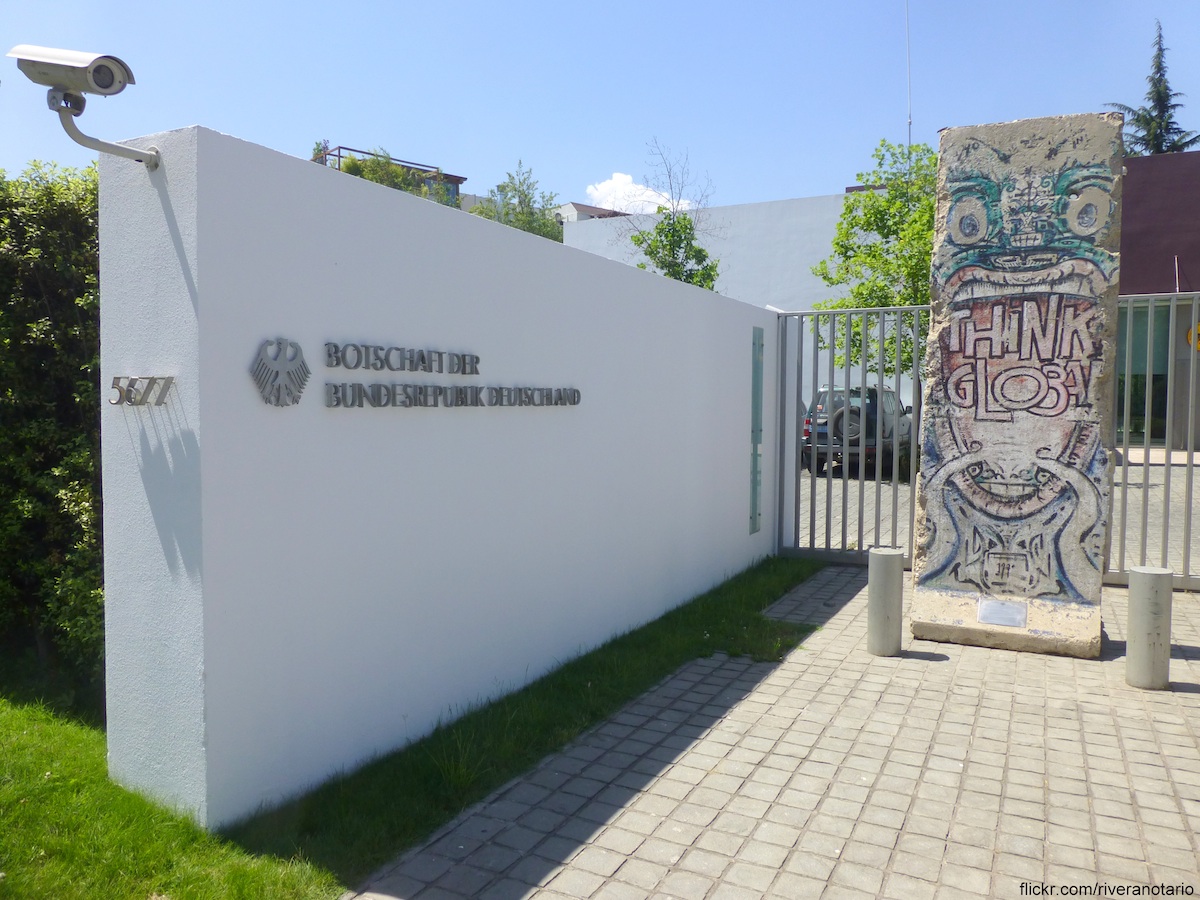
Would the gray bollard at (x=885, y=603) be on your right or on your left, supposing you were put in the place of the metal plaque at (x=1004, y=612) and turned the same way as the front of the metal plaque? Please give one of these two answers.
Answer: on your right

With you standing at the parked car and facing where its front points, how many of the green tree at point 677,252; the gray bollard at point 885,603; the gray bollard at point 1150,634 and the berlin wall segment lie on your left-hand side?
1

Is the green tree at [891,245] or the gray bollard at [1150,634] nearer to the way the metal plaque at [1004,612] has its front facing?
the gray bollard

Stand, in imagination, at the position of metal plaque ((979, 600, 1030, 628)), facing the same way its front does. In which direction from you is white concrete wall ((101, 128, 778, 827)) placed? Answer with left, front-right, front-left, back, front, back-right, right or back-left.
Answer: front-right

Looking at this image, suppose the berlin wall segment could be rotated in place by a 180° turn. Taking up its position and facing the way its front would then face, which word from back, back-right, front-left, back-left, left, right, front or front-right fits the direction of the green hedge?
back-left

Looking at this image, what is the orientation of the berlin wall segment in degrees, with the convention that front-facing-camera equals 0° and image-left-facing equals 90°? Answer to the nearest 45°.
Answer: approximately 0°

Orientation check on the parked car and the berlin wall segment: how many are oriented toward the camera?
1

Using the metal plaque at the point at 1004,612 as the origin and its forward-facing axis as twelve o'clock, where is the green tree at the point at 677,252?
The green tree is roughly at 5 o'clock from the metal plaque.

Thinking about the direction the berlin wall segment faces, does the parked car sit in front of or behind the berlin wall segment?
behind

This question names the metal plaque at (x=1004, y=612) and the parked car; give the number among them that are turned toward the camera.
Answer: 1

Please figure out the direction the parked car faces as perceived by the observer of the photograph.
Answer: facing away from the viewer and to the right of the viewer

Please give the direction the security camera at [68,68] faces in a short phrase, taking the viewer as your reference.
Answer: facing the viewer and to the right of the viewer

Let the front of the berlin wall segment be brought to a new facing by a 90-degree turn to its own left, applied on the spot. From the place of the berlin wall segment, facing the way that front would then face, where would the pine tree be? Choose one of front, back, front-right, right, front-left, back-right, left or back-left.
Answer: left

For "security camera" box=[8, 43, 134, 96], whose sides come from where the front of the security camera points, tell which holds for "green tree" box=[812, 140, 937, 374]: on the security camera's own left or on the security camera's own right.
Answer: on the security camera's own left

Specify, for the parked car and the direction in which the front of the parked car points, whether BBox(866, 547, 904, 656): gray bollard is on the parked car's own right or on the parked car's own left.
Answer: on the parked car's own right

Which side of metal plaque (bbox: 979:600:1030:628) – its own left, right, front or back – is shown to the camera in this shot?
front
